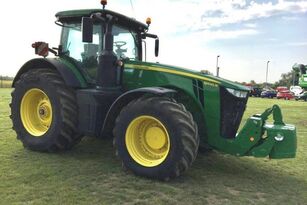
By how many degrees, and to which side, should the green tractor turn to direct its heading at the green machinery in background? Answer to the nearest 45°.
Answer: approximately 90° to its left

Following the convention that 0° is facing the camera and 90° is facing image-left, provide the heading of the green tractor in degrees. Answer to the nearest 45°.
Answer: approximately 315°
